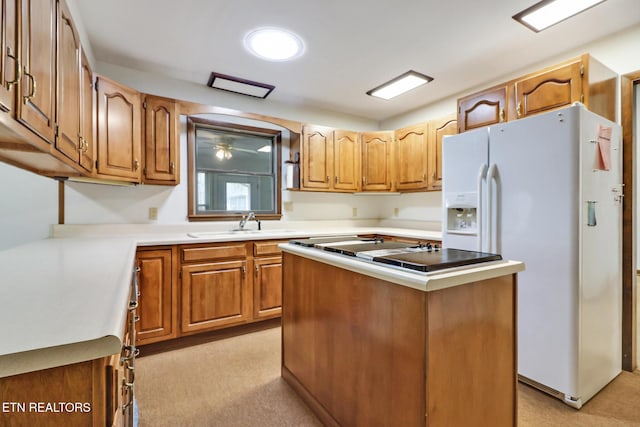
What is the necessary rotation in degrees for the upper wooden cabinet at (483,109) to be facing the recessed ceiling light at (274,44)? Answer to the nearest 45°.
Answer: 0° — it already faces it

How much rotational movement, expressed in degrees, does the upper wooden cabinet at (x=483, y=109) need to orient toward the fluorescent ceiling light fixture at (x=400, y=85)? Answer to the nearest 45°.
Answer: approximately 45° to its right

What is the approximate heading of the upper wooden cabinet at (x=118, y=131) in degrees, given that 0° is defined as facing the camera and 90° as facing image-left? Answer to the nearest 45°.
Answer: approximately 315°

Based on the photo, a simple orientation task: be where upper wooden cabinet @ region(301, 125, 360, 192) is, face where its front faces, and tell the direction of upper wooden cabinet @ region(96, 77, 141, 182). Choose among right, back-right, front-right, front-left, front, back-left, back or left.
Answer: right

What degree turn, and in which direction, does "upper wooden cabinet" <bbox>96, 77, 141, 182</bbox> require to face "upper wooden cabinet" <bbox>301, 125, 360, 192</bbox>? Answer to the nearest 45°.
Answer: approximately 45° to its left

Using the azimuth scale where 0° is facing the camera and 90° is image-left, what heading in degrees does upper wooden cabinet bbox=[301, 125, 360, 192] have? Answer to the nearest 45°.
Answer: approximately 315°

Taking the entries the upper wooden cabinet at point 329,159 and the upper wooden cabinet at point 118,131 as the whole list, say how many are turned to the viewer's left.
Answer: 0

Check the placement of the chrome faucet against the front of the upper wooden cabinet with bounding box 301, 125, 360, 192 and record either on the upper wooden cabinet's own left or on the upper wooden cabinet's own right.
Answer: on the upper wooden cabinet's own right
